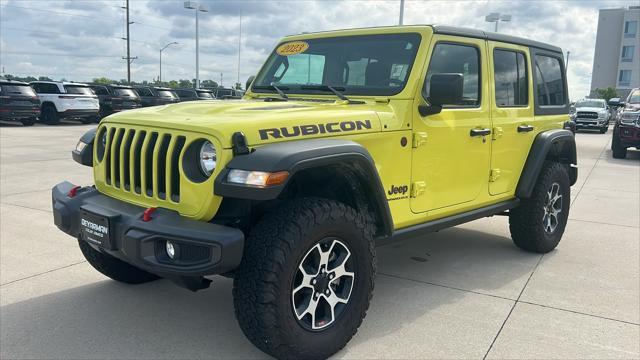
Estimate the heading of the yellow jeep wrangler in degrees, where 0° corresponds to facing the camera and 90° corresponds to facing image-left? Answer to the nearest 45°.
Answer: approximately 45°
